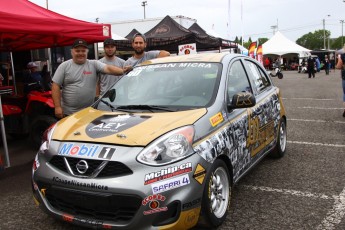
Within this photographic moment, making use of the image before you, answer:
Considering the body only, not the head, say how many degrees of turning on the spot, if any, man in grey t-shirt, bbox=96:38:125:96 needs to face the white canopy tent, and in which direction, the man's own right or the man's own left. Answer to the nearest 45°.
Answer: approximately 135° to the man's own left

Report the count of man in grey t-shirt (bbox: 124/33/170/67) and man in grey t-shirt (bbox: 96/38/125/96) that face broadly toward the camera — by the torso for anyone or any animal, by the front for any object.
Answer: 2

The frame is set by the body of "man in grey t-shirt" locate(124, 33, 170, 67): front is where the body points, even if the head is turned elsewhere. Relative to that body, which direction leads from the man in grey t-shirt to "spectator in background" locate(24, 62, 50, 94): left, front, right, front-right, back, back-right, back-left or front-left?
back-right

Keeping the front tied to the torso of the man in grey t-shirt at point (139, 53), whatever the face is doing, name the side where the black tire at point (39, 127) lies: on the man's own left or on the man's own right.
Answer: on the man's own right

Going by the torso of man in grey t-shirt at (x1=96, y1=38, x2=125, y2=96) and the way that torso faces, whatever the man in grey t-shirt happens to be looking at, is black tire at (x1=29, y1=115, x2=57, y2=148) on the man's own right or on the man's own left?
on the man's own right

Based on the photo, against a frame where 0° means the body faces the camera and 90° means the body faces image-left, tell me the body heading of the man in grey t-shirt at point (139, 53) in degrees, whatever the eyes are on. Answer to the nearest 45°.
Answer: approximately 0°

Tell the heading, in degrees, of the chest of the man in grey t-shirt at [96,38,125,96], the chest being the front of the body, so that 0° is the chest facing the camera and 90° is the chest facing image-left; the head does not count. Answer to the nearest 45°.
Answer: approximately 0°

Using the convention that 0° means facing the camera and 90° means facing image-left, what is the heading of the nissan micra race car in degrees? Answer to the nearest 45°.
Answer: approximately 45°
